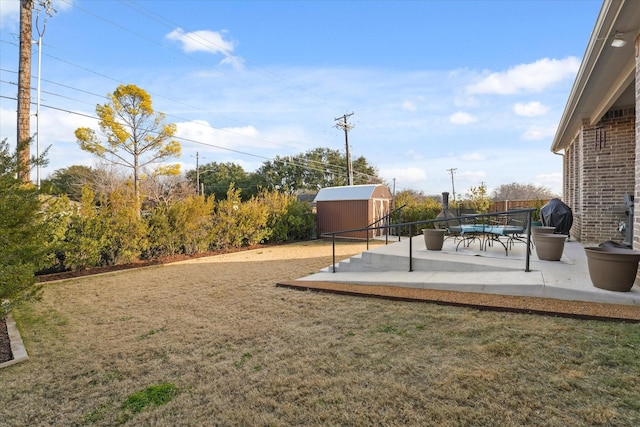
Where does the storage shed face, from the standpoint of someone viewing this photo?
facing the viewer and to the right of the viewer

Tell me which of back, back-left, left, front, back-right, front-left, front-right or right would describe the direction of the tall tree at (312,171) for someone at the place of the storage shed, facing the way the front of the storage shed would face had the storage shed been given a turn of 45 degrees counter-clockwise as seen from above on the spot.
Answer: left

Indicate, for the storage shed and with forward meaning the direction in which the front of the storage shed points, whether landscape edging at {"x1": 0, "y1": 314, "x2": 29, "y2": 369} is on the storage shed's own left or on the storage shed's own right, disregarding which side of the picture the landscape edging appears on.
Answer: on the storage shed's own right

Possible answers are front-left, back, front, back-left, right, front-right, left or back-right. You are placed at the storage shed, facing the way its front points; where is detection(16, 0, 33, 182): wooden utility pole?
right

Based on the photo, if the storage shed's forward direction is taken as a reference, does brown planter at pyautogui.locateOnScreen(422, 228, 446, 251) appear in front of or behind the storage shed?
in front

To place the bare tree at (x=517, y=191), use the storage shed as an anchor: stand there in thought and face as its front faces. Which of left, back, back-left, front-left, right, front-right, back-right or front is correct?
left

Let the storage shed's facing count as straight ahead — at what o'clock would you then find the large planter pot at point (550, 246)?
The large planter pot is roughly at 1 o'clock from the storage shed.

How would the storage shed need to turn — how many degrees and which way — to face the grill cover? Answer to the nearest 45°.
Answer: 0° — it already faces it

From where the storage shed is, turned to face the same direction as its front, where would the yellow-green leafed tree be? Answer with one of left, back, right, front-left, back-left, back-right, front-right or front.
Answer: back-right

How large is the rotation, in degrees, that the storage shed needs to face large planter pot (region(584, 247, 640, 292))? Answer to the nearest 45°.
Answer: approximately 45° to its right

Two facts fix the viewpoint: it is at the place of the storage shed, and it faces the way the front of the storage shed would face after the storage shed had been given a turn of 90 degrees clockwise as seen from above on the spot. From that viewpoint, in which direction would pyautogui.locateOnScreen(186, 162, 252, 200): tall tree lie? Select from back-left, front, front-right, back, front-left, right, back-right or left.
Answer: right

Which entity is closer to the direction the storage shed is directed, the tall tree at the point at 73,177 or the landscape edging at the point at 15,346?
the landscape edging
